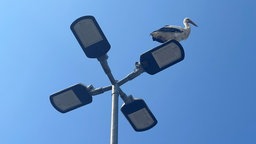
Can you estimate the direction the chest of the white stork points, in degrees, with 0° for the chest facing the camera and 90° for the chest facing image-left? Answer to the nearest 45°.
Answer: approximately 270°
